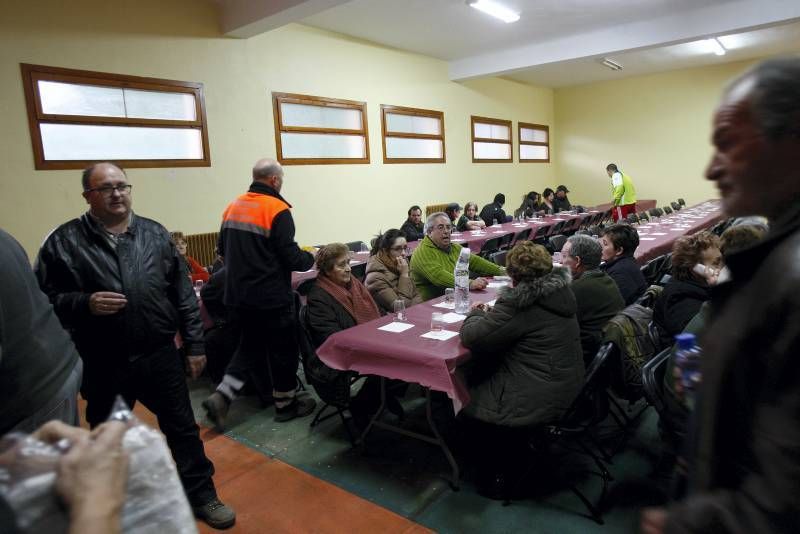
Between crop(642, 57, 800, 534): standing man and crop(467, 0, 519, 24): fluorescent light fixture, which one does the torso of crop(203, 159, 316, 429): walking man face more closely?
the fluorescent light fixture

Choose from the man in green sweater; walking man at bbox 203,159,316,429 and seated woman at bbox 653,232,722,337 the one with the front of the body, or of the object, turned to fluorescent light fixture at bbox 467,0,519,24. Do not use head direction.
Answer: the walking man

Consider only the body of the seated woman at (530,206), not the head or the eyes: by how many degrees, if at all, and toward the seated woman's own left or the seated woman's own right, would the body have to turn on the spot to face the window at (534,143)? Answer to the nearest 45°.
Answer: approximately 135° to the seated woman's own left

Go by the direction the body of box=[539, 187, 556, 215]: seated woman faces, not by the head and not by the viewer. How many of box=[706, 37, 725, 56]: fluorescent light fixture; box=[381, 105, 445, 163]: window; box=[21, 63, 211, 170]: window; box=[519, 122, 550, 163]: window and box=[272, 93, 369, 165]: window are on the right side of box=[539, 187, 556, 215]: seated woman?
3

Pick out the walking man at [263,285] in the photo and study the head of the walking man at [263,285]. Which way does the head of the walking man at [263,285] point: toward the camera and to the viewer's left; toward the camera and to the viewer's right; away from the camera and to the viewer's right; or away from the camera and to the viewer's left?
away from the camera and to the viewer's right

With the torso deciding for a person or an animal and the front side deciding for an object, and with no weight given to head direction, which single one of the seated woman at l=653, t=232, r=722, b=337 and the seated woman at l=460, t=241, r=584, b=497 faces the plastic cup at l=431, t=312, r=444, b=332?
the seated woman at l=460, t=241, r=584, b=497

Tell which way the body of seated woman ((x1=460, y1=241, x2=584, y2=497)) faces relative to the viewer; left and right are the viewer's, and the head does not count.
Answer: facing away from the viewer and to the left of the viewer

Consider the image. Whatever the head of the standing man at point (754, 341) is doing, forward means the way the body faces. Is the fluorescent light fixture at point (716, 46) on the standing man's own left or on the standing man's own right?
on the standing man's own right

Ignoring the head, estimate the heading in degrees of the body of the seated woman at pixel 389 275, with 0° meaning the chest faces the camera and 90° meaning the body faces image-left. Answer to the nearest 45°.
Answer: approximately 270°

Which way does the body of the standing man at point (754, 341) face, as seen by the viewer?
to the viewer's left

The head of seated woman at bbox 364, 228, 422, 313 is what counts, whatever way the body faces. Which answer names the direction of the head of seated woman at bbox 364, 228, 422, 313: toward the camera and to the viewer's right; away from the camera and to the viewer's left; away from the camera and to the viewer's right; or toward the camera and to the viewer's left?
toward the camera and to the viewer's right

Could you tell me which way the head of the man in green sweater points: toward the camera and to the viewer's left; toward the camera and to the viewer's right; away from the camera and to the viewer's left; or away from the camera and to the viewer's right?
toward the camera and to the viewer's right

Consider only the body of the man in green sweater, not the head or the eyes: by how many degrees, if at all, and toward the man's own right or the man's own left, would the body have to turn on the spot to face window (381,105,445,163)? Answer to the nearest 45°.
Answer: approximately 135° to the man's own left

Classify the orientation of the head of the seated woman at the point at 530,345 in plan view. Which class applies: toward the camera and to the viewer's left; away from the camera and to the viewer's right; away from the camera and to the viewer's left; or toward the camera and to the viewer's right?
away from the camera and to the viewer's left
